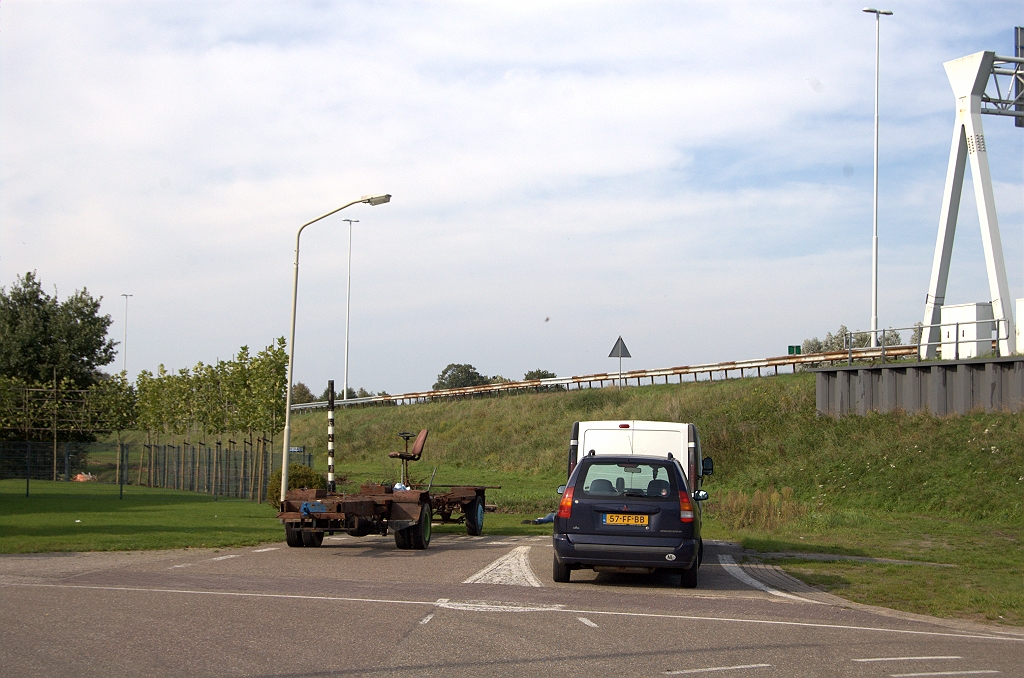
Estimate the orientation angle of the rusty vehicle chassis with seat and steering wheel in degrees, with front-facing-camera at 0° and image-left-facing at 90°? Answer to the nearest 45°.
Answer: approximately 45°

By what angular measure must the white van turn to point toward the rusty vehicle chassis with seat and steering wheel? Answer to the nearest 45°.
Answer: approximately 90° to its left

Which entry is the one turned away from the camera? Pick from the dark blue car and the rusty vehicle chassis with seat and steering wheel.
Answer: the dark blue car

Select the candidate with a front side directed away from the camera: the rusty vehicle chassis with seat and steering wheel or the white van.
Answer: the white van

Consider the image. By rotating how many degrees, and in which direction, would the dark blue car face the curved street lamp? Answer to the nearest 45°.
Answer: approximately 45° to its left

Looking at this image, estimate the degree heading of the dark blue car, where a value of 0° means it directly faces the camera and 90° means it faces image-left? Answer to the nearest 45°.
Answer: approximately 180°

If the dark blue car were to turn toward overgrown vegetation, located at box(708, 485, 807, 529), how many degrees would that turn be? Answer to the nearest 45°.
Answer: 0° — it already faces it

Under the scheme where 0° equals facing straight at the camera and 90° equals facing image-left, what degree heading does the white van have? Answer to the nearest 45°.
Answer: approximately 180°

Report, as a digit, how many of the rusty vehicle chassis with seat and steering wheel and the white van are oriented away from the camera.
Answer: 1
